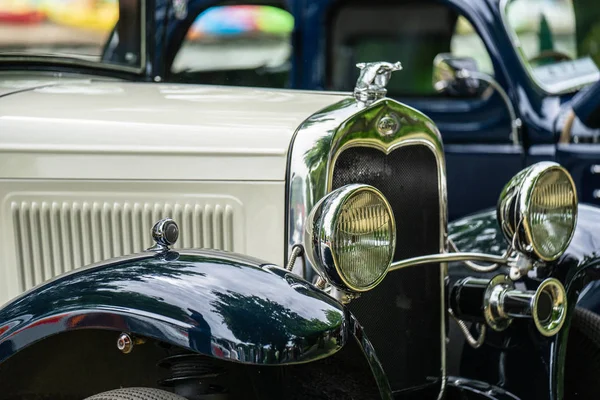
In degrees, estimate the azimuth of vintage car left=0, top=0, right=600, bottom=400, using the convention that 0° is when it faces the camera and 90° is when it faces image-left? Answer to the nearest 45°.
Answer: approximately 315°

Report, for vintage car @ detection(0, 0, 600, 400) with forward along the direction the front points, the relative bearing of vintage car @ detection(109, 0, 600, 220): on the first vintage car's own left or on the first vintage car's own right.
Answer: on the first vintage car's own left

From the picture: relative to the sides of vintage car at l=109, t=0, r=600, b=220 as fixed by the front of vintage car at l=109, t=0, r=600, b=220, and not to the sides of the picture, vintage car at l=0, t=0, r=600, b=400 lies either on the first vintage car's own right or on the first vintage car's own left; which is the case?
on the first vintage car's own right
